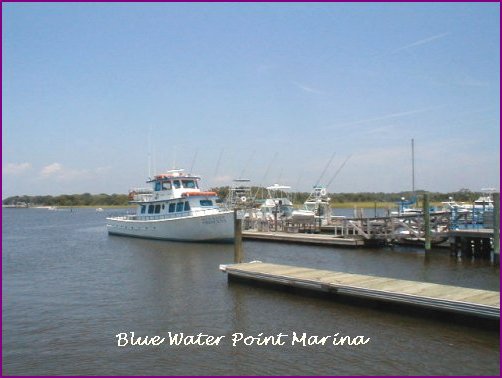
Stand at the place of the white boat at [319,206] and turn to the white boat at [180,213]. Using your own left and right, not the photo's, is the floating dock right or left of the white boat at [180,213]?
left

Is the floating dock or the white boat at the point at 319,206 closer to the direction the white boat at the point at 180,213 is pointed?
the floating dock
